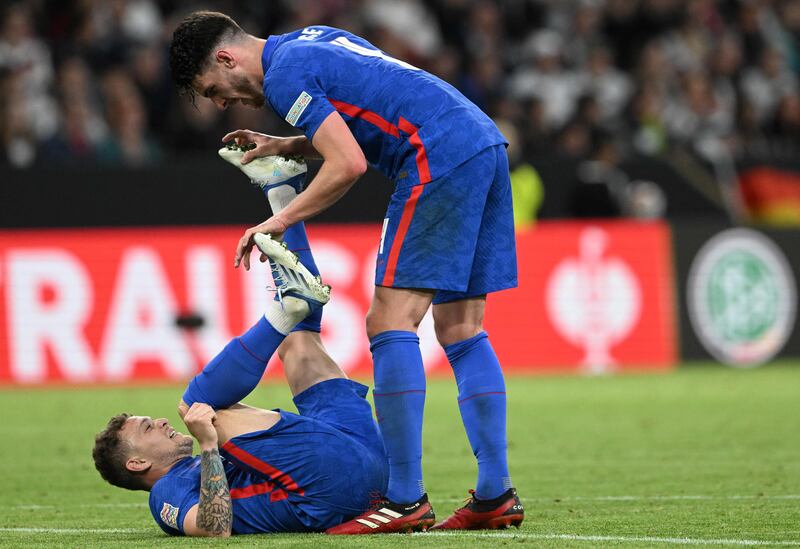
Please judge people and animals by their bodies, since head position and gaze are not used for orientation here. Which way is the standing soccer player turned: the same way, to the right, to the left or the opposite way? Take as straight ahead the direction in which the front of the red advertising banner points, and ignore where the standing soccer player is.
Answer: to the right

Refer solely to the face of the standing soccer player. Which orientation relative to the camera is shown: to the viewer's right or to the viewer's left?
to the viewer's left

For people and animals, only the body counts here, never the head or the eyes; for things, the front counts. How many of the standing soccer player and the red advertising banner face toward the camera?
1

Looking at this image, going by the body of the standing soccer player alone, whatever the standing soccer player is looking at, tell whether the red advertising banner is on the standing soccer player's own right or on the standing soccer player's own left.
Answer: on the standing soccer player's own right

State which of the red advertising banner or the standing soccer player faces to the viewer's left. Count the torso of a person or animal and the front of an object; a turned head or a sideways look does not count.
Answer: the standing soccer player

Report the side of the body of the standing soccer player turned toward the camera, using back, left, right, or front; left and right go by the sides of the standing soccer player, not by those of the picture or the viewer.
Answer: left

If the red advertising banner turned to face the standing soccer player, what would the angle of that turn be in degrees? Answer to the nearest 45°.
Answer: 0° — it already faces them
